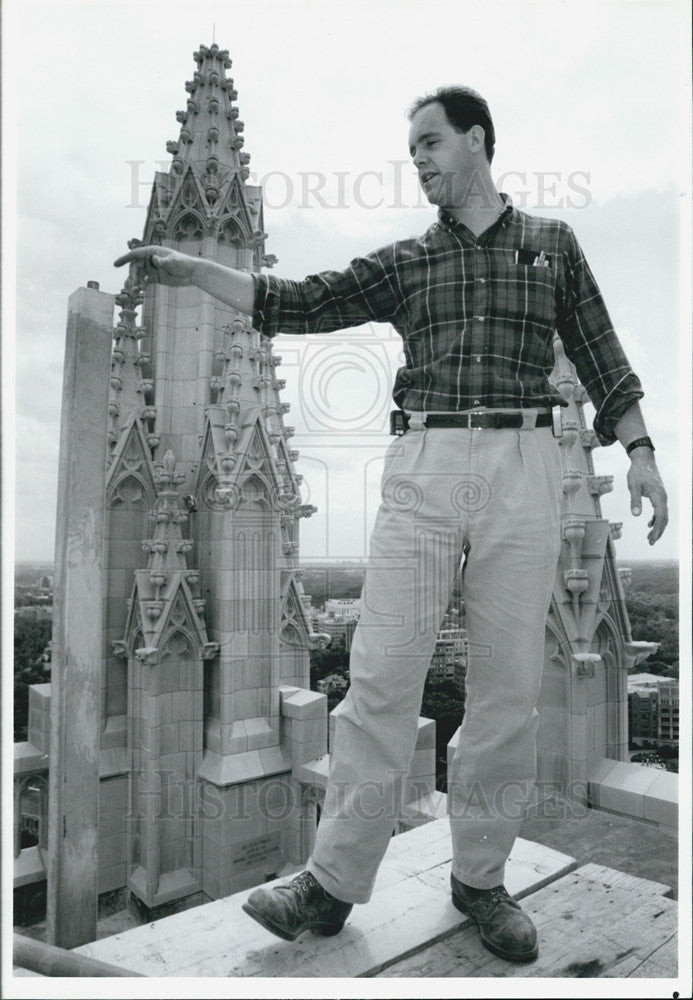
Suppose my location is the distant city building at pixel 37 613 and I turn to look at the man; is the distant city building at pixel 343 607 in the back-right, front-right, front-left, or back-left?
front-left

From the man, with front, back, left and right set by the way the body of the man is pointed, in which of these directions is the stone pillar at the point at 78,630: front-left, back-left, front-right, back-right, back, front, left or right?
right

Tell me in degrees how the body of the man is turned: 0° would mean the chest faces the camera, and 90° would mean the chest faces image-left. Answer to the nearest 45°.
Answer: approximately 0°

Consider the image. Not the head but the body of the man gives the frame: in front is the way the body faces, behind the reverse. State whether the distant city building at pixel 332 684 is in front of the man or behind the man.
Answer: behind

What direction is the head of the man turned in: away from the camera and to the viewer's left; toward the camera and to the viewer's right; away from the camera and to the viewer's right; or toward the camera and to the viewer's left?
toward the camera and to the viewer's left

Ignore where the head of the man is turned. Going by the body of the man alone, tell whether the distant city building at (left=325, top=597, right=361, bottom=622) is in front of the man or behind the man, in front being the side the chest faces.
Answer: behind

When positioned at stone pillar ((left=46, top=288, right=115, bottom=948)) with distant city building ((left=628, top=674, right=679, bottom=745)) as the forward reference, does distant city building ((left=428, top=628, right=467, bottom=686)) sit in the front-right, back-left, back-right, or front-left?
front-left

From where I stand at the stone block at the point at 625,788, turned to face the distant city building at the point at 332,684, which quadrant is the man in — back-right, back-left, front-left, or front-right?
back-left

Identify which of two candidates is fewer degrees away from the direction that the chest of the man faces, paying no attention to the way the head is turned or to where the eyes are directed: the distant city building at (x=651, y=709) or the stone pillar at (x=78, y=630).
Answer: the stone pillar

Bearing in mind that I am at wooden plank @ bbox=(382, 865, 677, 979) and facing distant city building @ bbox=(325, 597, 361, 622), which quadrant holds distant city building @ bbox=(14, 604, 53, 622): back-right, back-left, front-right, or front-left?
front-left

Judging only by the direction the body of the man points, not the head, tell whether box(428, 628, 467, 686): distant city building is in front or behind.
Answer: behind
